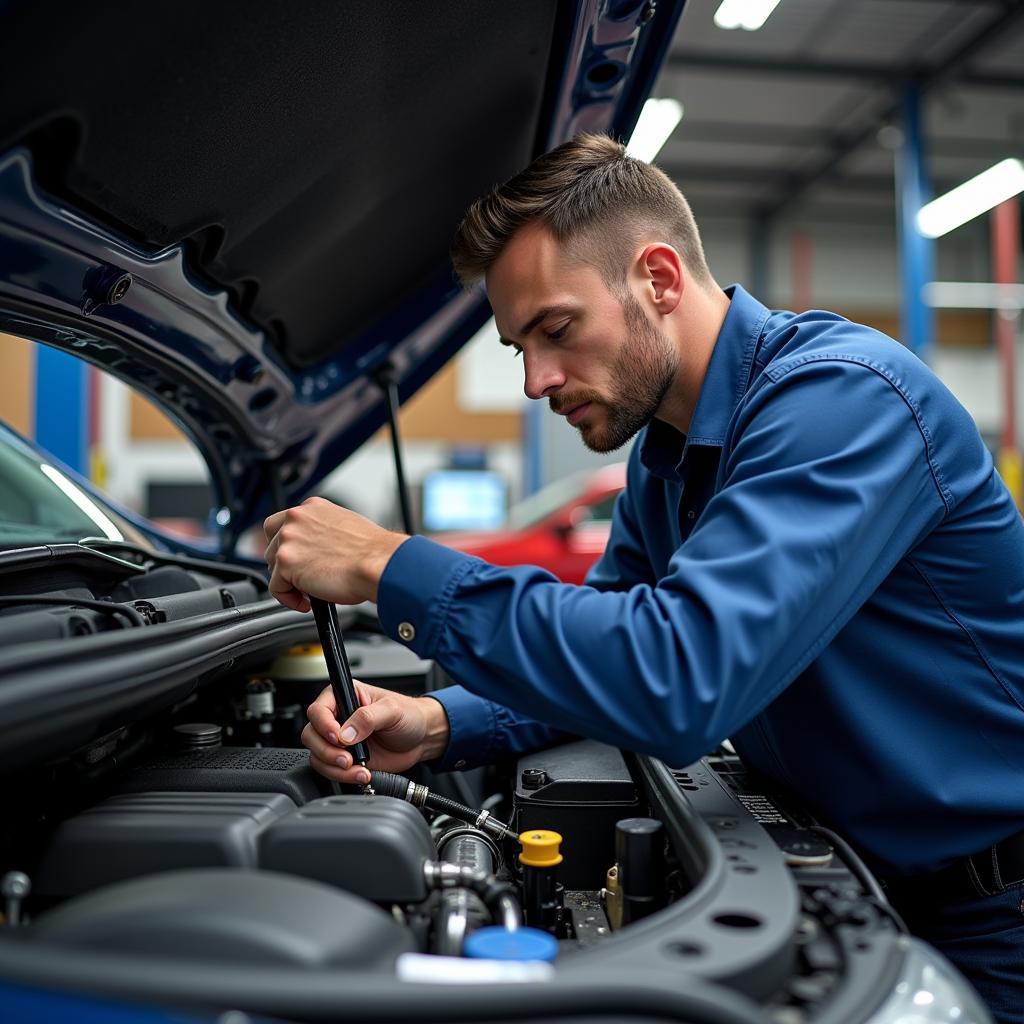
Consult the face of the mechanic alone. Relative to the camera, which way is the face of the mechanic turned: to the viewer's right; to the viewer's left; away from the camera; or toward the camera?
to the viewer's left

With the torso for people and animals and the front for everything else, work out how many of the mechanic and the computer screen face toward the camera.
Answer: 1

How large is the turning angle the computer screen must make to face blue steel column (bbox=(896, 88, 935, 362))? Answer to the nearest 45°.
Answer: approximately 45° to its left

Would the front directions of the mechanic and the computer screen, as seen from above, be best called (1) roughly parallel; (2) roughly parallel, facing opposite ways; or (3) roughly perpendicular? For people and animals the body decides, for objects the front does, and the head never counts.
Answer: roughly perpendicular

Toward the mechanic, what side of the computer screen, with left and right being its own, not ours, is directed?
front

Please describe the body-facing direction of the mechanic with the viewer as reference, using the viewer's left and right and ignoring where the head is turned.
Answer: facing to the left of the viewer

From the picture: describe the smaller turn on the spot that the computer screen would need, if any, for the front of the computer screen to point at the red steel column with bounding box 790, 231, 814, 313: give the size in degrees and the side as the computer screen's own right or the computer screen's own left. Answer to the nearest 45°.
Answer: approximately 135° to the computer screen's own left

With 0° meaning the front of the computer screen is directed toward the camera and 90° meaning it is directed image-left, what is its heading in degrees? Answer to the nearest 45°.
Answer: approximately 0°
